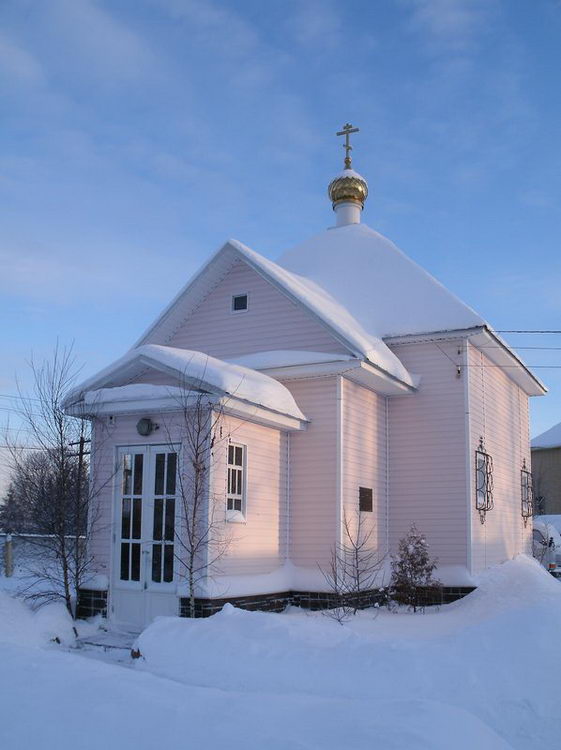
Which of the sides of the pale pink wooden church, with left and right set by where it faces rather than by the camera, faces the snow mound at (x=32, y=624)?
front

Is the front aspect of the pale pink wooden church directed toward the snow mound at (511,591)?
no

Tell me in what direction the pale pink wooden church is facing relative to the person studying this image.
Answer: facing the viewer and to the left of the viewer
